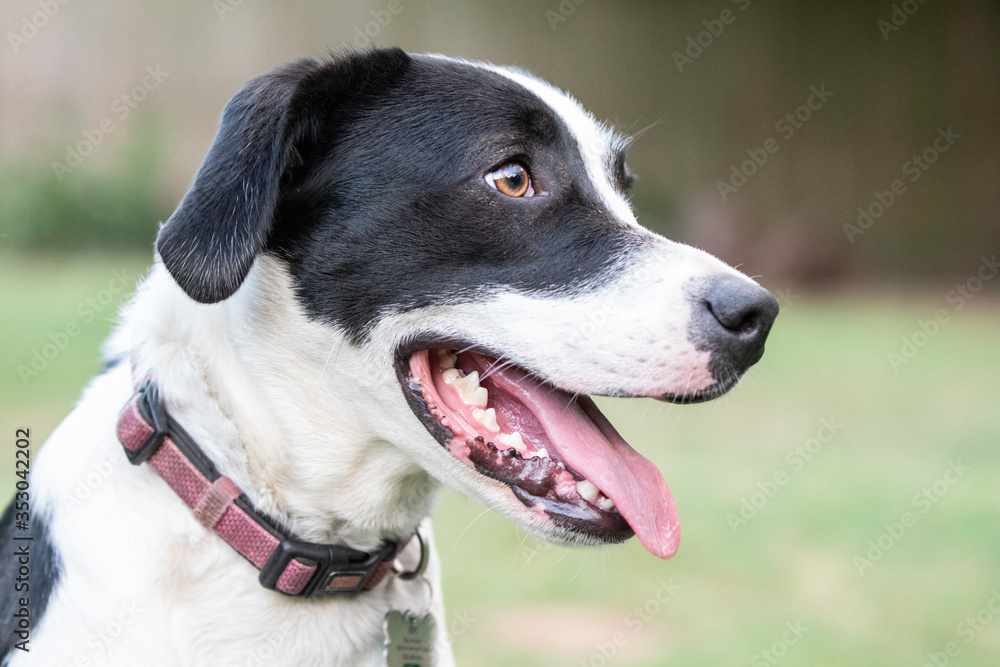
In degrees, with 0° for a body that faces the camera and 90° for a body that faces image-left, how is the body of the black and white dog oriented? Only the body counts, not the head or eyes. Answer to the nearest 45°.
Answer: approximately 270°
